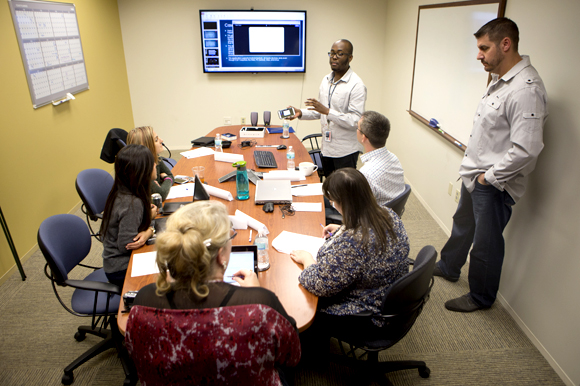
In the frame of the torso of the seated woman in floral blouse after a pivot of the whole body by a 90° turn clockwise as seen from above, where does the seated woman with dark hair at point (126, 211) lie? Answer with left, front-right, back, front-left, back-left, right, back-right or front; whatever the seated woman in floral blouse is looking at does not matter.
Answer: back-left

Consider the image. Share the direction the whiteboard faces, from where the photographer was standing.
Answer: facing the viewer and to the left of the viewer

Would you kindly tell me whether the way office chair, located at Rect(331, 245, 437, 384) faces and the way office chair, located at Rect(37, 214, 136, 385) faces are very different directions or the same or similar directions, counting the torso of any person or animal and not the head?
very different directions

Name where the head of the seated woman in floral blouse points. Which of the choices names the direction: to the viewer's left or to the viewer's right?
to the viewer's left

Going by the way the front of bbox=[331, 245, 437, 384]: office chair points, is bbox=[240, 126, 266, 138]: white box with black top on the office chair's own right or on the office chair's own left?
on the office chair's own right

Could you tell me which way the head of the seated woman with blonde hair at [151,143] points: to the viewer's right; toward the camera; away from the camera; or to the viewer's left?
to the viewer's right

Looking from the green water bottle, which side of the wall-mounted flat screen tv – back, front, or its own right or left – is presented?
front

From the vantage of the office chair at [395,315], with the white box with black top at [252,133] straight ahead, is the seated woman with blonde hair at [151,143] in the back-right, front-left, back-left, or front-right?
front-left

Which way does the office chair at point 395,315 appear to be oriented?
to the viewer's left

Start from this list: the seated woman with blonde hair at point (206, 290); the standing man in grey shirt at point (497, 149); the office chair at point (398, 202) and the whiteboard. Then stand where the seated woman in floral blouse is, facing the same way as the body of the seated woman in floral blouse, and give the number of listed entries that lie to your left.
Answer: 1

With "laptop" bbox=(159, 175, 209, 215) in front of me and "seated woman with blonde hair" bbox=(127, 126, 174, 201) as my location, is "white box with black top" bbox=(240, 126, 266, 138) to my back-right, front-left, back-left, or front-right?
back-left

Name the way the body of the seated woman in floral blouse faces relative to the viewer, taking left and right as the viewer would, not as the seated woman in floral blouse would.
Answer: facing away from the viewer and to the left of the viewer

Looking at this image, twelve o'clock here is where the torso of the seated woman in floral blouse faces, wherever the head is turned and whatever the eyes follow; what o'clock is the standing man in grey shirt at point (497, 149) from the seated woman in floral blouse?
The standing man in grey shirt is roughly at 3 o'clock from the seated woman in floral blouse.

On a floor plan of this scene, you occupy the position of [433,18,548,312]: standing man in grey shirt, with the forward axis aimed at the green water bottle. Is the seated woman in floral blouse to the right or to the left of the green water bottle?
left

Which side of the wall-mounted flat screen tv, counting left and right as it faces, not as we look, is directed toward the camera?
front

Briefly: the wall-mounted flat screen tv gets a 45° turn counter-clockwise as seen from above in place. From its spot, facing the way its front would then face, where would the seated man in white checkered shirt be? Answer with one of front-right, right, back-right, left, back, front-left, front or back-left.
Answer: front-right

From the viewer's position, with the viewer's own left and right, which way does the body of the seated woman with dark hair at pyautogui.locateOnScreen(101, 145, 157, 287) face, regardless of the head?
facing away from the viewer and to the right of the viewer

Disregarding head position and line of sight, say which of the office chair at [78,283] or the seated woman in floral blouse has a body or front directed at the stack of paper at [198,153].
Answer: the seated woman in floral blouse

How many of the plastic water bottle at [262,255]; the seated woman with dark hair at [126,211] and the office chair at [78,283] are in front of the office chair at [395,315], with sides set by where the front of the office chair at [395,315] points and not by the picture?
3

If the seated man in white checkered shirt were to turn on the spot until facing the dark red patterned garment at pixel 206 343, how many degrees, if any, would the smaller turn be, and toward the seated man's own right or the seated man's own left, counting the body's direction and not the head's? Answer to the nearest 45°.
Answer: approximately 135° to the seated man's own left

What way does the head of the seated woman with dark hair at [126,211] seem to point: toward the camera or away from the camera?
away from the camera
